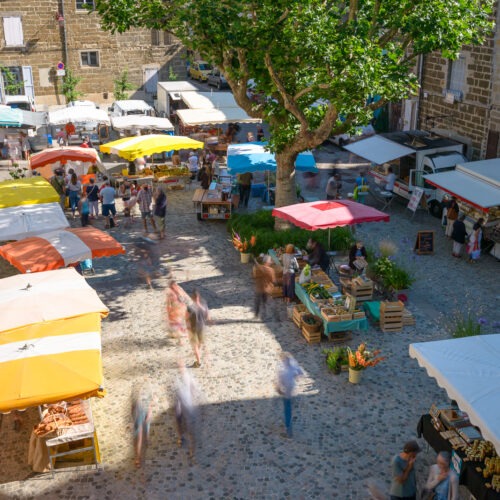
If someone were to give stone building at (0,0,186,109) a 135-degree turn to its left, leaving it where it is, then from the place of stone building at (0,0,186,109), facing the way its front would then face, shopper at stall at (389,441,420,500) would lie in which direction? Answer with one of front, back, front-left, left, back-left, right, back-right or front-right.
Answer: back-right

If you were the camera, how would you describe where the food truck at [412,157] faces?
facing the viewer and to the right of the viewer

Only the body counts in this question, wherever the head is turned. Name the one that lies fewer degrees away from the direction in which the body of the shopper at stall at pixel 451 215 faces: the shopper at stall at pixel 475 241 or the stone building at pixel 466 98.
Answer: the stone building

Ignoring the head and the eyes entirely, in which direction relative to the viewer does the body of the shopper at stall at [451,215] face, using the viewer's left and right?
facing away from the viewer and to the right of the viewer

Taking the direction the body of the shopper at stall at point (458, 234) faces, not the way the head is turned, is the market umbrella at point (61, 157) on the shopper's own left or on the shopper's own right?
on the shopper's own left

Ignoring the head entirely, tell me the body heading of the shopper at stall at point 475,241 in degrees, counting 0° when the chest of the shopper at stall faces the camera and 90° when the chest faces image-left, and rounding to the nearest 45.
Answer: approximately 225°

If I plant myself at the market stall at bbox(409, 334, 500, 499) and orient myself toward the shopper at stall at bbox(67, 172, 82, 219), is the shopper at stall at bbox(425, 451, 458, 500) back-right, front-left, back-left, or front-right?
back-left
